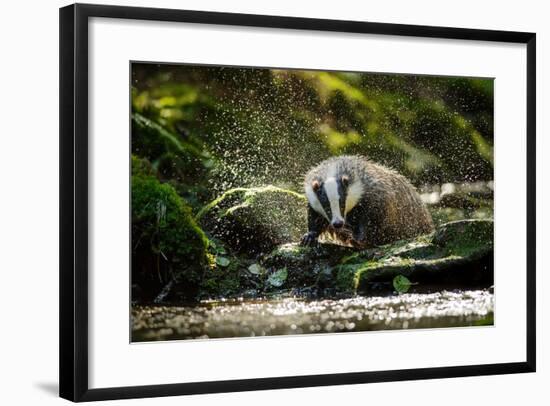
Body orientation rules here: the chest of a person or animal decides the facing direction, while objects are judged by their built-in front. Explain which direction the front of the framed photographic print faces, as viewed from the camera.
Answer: facing the viewer and to the right of the viewer
